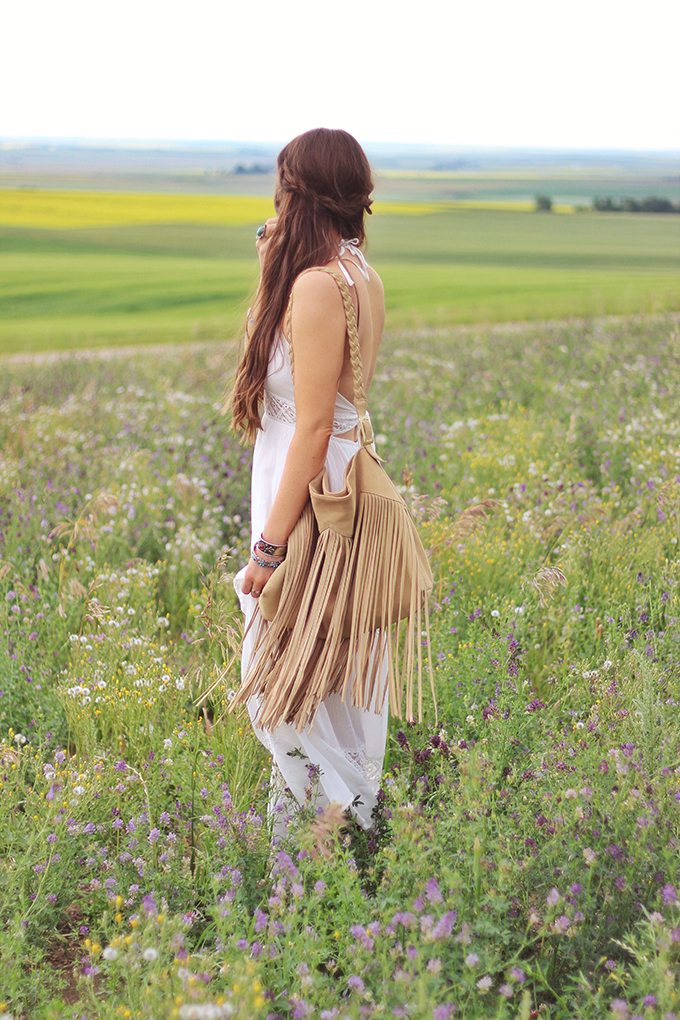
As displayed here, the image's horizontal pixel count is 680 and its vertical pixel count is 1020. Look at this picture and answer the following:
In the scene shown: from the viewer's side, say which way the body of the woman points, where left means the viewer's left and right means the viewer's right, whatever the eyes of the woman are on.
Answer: facing away from the viewer and to the left of the viewer

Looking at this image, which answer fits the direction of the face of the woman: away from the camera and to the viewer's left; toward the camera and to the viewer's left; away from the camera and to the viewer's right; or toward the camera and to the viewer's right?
away from the camera and to the viewer's left
